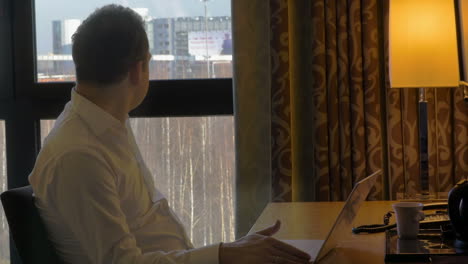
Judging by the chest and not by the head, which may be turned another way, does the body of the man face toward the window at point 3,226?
no

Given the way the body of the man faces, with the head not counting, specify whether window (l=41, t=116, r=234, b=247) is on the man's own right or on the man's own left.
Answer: on the man's own left

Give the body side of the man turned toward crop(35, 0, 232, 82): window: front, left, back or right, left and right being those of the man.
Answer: left

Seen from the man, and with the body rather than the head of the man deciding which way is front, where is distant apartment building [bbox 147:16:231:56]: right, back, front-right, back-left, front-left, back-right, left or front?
left

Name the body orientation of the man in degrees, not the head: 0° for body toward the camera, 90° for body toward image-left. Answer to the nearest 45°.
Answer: approximately 270°

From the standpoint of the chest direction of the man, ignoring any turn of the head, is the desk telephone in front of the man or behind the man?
in front
